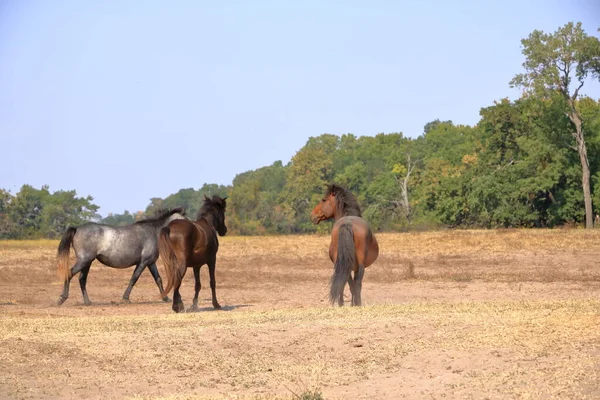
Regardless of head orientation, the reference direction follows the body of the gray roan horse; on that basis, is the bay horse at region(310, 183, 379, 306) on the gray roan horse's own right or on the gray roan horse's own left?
on the gray roan horse's own right

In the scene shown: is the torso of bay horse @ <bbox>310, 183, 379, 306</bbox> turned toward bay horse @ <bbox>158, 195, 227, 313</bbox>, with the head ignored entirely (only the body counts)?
no

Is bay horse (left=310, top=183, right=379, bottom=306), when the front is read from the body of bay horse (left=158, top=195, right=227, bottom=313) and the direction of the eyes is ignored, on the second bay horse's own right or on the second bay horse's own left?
on the second bay horse's own right

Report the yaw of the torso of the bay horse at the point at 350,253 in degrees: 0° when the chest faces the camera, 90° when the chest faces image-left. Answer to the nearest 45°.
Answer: approximately 180°

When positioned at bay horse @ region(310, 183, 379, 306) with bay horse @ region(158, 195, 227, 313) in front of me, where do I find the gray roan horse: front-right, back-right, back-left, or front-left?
front-right

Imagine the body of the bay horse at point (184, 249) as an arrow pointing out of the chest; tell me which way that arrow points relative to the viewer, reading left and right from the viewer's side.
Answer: facing away from the viewer and to the right of the viewer

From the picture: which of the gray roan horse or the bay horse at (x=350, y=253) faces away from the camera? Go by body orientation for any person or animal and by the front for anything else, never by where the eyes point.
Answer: the bay horse

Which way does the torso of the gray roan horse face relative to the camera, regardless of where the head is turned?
to the viewer's right

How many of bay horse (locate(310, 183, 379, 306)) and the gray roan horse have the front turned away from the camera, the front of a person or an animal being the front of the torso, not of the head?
1

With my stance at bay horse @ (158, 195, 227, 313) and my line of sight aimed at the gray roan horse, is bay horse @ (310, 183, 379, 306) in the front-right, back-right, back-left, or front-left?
back-right

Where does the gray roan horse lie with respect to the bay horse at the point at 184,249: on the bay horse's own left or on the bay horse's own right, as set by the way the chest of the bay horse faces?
on the bay horse's own left

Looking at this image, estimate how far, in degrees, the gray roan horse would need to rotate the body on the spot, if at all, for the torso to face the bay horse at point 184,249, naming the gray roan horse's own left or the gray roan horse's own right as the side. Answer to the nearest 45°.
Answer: approximately 90° to the gray roan horse's own right

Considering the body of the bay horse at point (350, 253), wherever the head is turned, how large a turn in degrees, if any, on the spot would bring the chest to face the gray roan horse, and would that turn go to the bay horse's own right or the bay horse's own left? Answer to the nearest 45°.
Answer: approximately 45° to the bay horse's own left

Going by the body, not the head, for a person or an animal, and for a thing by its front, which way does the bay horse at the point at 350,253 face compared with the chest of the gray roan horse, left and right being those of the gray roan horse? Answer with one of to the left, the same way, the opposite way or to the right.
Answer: to the left
